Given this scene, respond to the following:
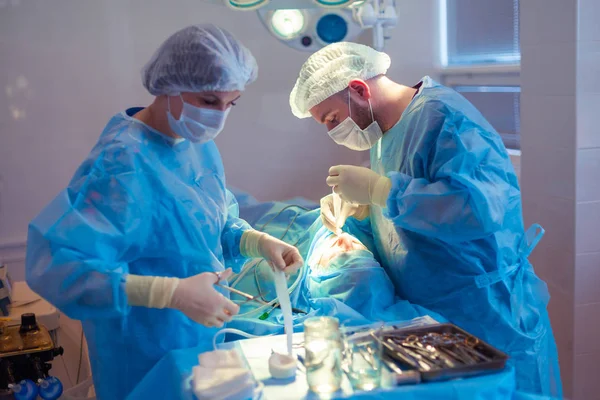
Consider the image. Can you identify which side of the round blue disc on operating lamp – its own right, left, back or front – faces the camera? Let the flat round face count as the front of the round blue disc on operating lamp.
front

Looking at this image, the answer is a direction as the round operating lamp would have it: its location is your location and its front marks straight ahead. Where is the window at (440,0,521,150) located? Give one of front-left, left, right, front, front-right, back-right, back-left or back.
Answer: back-left
